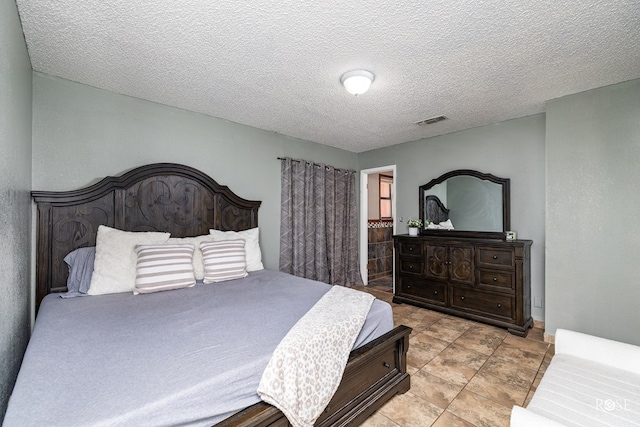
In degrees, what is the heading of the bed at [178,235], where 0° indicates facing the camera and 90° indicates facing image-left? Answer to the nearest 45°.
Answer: approximately 315°

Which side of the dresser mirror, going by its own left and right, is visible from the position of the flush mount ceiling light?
front

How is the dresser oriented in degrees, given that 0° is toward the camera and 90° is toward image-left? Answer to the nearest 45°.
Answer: approximately 45°

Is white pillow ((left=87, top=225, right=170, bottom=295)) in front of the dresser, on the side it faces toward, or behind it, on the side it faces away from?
in front

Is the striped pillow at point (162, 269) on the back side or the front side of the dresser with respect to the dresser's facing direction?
on the front side

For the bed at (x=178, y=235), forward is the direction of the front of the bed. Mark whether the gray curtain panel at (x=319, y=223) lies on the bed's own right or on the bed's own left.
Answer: on the bed's own left

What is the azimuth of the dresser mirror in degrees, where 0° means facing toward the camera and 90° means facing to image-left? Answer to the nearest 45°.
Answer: approximately 45°

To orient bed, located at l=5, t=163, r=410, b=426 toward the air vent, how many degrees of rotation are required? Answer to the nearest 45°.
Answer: approximately 45° to its left
